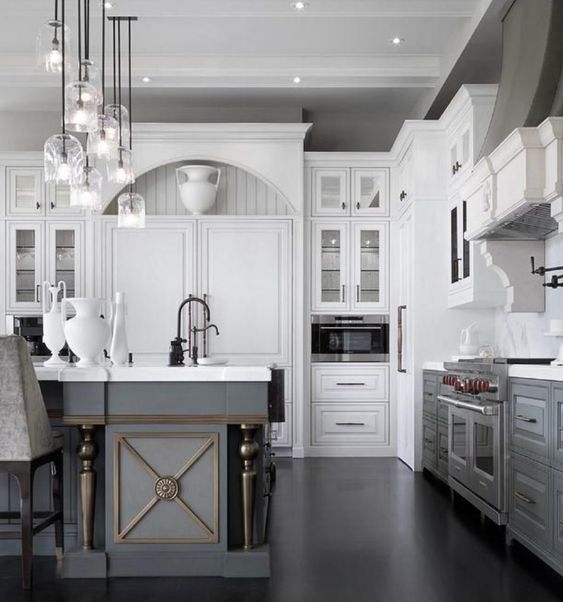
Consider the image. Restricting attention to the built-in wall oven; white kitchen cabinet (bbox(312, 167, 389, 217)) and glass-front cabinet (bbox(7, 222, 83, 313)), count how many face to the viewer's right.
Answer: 0

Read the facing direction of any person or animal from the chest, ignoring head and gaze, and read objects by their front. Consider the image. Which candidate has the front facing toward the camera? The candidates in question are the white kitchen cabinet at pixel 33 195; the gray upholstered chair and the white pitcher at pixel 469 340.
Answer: the white kitchen cabinet

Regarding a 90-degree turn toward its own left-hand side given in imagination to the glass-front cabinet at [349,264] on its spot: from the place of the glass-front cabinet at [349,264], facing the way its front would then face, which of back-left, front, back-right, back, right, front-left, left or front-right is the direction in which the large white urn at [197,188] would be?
back

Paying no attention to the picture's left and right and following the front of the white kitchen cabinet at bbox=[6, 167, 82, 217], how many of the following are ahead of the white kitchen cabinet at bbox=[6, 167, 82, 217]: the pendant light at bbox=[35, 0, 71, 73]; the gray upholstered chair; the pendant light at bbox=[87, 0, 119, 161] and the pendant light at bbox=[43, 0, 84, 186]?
4

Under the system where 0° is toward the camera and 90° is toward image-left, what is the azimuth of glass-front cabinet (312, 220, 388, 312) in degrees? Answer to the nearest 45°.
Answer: approximately 0°

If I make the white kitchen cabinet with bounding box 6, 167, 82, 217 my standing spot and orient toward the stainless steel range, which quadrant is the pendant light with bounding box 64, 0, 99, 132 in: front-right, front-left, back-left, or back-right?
front-right

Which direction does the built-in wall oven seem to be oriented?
toward the camera

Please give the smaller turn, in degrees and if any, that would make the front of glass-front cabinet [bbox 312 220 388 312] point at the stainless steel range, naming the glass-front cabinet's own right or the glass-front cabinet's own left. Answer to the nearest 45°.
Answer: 0° — it already faces it

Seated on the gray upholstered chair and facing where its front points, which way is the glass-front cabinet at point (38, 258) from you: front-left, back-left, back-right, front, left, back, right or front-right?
front-left

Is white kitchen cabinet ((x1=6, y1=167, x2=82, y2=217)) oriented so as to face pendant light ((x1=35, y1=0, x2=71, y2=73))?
yes

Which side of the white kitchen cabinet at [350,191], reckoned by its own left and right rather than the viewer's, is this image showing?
front

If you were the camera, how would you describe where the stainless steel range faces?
facing the viewer and to the left of the viewer
